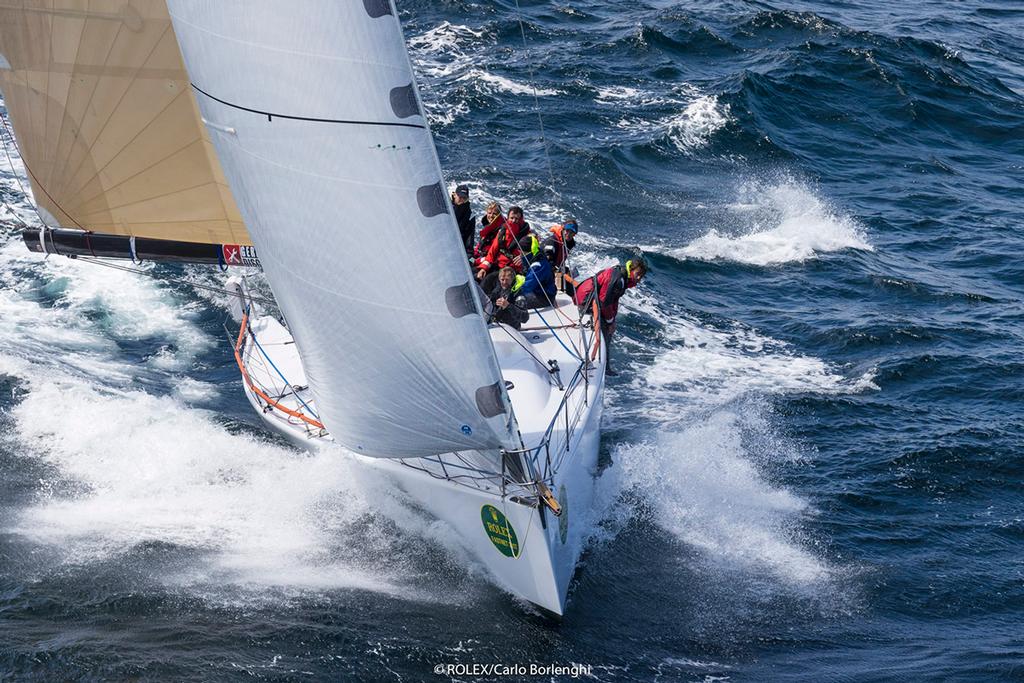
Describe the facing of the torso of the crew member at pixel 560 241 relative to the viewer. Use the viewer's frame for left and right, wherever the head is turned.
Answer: facing the viewer and to the right of the viewer

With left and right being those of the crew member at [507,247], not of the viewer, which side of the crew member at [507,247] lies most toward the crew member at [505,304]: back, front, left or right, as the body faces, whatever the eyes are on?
front

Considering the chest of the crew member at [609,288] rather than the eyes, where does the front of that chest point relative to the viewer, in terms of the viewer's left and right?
facing to the right of the viewer

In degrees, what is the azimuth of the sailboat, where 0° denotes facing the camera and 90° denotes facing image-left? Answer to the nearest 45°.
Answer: approximately 315°

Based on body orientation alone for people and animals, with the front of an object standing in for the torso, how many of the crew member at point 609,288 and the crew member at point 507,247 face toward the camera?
1
